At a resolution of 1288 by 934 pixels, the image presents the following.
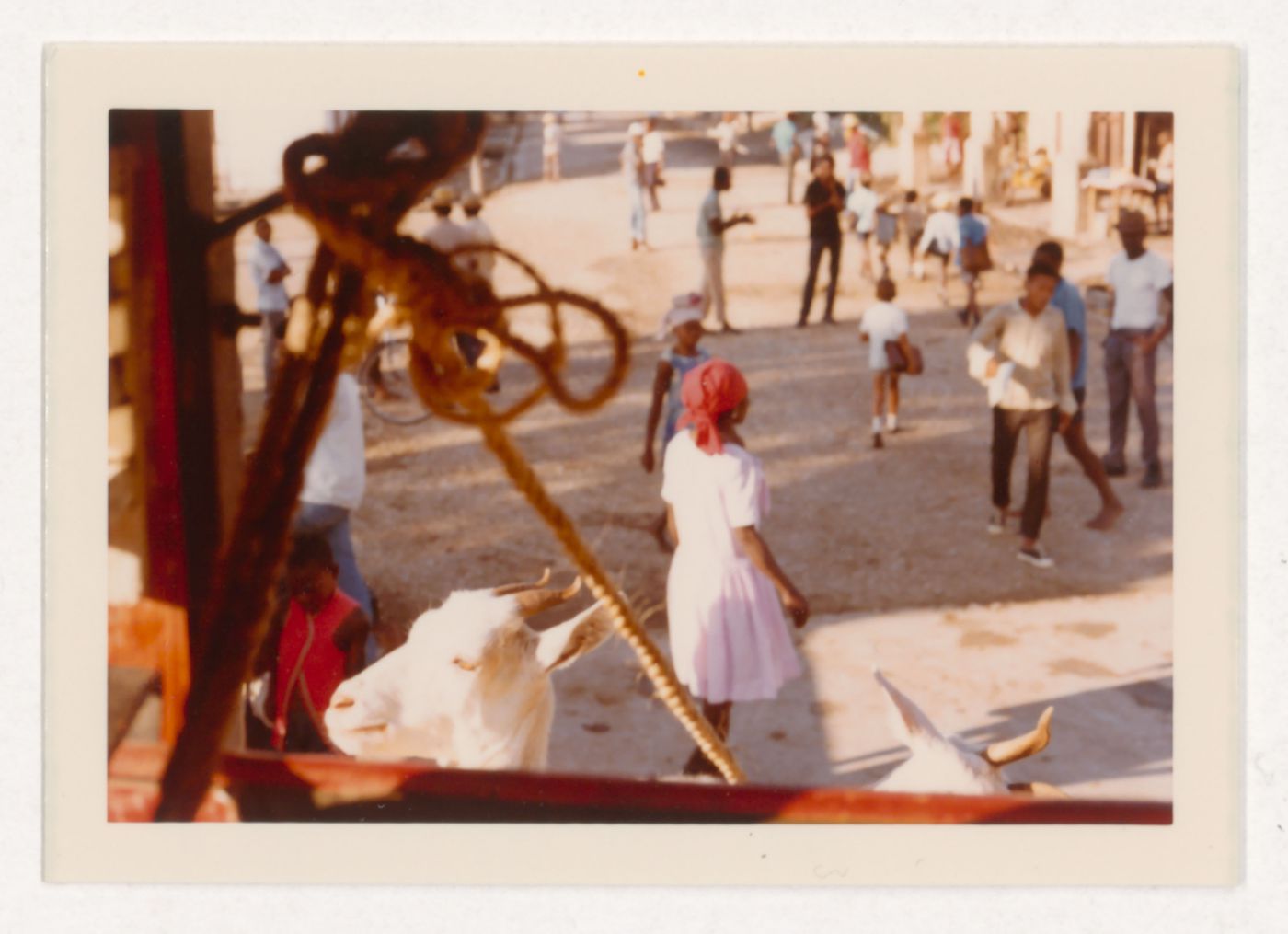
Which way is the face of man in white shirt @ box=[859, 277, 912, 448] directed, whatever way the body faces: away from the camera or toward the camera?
away from the camera

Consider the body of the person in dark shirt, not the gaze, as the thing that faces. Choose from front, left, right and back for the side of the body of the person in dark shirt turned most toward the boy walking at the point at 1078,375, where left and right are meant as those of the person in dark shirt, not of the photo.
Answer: front

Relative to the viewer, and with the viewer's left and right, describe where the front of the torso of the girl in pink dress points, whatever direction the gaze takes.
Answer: facing away from the viewer and to the right of the viewer

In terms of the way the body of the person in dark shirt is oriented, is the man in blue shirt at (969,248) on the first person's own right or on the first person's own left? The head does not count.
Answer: on the first person's own left

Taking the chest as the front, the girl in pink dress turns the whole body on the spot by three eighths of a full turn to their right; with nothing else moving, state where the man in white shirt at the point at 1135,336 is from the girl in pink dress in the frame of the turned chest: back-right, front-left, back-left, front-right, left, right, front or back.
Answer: back-left

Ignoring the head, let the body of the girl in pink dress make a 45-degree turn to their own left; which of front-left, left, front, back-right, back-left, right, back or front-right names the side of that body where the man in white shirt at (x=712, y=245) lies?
front

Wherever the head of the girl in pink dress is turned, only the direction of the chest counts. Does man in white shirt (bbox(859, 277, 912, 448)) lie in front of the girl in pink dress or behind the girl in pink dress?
in front

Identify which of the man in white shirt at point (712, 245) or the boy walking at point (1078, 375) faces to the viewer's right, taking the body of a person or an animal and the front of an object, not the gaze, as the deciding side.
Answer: the man in white shirt

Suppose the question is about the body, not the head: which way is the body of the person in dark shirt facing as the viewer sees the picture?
toward the camera

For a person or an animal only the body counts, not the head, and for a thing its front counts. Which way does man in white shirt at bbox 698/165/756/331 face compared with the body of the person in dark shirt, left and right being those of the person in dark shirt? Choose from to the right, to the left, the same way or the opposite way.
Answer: to the left
